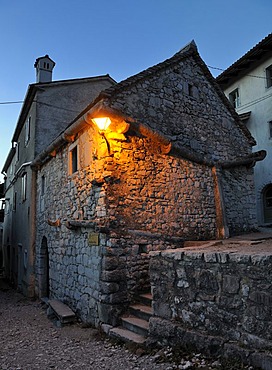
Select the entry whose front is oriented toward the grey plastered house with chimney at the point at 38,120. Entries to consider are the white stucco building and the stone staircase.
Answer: the white stucco building

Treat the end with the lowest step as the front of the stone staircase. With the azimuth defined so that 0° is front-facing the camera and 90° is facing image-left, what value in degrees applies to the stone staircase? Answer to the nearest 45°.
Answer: approximately 45°

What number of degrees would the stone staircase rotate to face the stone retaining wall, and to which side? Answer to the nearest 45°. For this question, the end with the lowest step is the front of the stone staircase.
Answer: approximately 90° to its left

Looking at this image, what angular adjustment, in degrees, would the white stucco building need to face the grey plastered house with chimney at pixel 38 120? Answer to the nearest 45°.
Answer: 0° — it already faces it
